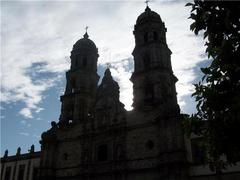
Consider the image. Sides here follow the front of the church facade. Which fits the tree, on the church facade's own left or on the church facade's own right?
on the church facade's own left

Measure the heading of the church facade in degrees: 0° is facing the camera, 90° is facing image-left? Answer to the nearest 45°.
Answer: approximately 45°
